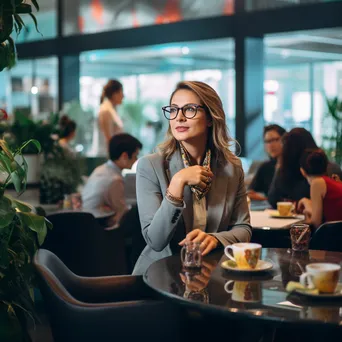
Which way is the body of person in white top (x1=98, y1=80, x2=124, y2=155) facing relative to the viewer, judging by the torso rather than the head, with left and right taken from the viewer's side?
facing to the right of the viewer

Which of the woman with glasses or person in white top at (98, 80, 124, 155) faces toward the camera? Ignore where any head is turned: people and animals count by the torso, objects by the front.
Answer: the woman with glasses

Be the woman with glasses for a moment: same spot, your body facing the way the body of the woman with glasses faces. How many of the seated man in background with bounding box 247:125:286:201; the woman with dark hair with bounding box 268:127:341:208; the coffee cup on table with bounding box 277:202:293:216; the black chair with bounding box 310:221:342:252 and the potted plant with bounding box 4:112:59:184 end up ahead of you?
0

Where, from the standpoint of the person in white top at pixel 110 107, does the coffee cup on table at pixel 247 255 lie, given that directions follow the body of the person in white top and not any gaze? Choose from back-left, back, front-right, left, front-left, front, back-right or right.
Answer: right

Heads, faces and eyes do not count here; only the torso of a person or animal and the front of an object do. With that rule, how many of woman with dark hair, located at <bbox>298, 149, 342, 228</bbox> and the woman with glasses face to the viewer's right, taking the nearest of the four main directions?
0

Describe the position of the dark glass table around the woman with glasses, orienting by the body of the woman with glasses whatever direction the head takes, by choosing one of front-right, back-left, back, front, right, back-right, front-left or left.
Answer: front

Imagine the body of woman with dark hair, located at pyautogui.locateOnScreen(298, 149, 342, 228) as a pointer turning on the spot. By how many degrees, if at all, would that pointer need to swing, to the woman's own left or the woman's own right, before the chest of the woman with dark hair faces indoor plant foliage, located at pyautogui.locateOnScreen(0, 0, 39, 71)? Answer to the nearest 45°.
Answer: approximately 90° to the woman's own left

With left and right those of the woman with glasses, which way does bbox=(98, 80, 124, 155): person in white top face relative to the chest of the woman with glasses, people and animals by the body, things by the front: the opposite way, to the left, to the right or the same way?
to the left

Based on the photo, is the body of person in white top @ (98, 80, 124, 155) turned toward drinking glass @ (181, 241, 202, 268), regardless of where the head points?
no

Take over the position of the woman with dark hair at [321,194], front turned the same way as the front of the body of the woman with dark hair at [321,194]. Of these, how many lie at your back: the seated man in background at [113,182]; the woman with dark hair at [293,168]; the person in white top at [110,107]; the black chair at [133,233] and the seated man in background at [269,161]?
0

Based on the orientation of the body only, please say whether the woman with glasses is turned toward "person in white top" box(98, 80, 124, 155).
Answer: no

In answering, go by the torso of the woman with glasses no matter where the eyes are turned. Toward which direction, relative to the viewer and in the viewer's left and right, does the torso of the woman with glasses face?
facing the viewer

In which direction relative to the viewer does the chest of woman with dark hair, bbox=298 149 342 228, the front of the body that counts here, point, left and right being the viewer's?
facing away from the viewer and to the left of the viewer

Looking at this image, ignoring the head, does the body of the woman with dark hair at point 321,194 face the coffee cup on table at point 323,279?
no
